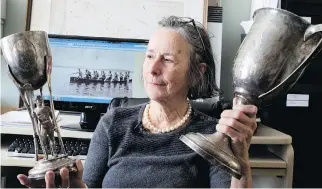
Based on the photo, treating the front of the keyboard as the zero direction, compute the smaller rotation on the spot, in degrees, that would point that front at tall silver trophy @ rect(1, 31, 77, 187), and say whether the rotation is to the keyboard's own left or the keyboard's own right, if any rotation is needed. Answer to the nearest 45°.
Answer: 0° — it already faces it

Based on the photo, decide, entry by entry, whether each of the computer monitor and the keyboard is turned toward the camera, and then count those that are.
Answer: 2

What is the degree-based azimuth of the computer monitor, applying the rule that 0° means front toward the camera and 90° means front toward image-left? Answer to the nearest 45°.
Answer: approximately 0°

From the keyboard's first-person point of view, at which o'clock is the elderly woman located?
The elderly woman is roughly at 11 o'clock from the keyboard.

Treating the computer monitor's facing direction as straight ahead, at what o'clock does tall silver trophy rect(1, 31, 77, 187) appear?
The tall silver trophy is roughly at 12 o'clock from the computer monitor.
